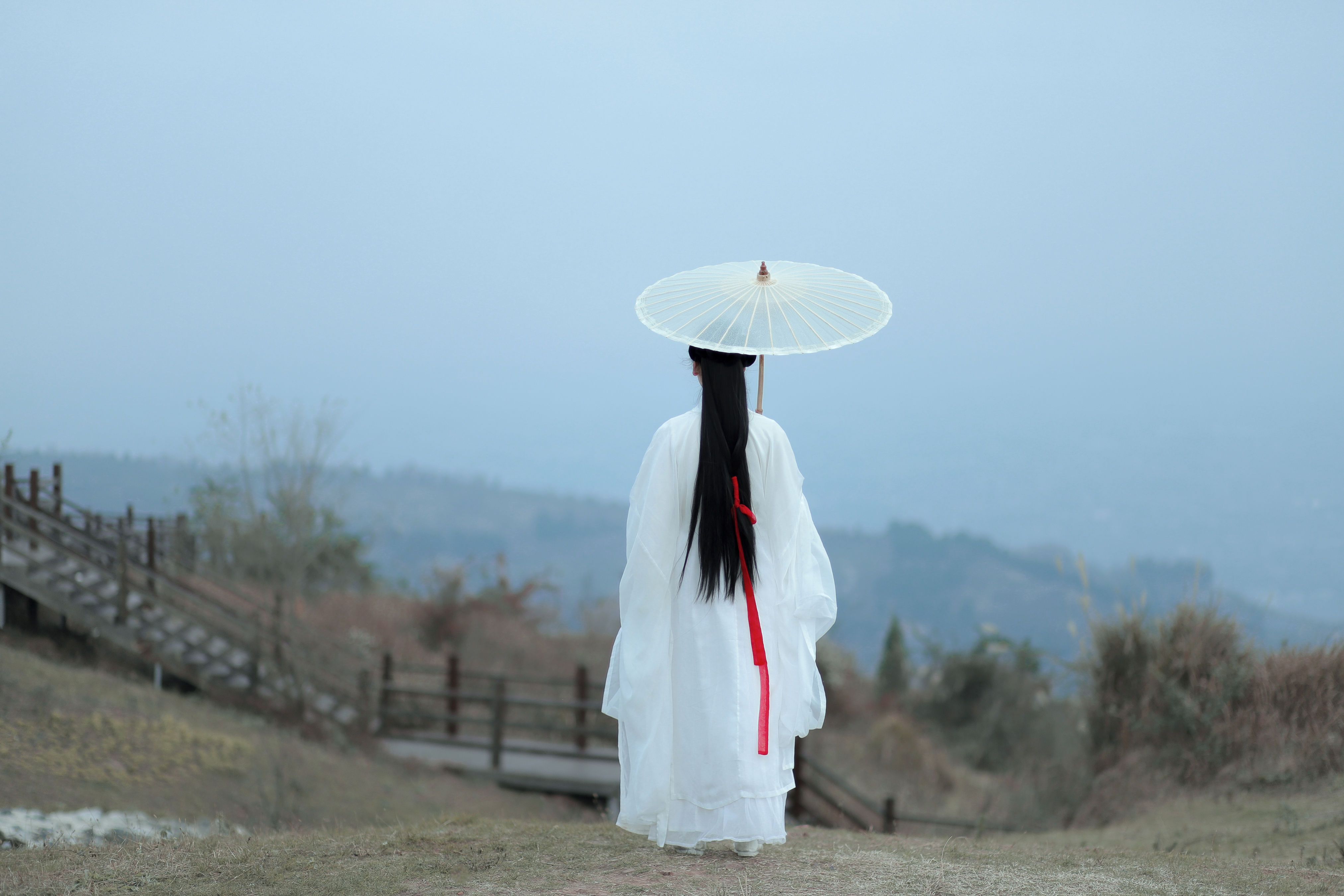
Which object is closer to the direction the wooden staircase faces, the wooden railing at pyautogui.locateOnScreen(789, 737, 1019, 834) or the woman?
the wooden railing

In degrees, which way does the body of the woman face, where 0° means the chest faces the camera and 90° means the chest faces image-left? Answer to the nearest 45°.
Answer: approximately 180°

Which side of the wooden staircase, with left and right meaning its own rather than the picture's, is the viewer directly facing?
right

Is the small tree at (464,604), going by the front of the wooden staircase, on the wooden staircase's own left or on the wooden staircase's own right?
on the wooden staircase's own left

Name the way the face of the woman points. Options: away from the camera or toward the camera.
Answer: away from the camera

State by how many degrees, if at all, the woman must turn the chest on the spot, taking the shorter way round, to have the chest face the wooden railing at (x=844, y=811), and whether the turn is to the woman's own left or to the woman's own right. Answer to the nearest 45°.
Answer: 0° — they already face it

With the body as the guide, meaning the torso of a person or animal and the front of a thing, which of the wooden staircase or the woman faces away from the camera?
the woman

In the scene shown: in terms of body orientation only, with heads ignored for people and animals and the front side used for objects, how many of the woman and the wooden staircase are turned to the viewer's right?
1

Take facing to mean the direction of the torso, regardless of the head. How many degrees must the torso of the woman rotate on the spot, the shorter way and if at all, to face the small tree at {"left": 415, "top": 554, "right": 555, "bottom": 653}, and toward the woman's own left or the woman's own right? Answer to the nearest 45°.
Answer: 0° — they already face it
